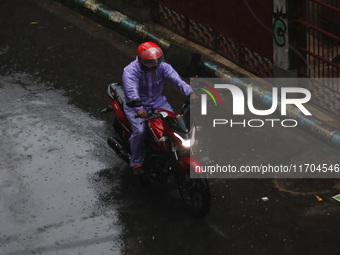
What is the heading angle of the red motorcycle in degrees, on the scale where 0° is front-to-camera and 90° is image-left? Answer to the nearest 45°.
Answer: approximately 315°

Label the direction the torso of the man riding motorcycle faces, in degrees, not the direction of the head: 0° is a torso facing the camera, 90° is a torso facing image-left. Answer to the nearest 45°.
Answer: approximately 315°
